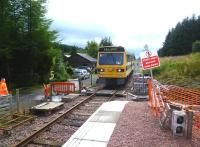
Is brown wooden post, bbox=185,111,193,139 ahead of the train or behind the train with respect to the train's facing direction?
ahead

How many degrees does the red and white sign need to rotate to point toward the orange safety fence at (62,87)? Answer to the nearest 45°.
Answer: approximately 135° to its right

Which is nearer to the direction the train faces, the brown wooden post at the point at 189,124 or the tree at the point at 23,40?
the brown wooden post

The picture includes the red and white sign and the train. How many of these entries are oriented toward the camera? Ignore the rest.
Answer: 2

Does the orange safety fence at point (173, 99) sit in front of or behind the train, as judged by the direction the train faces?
in front

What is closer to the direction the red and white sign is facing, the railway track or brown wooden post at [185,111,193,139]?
the brown wooden post

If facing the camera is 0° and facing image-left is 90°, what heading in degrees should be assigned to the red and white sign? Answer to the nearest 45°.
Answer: approximately 0°

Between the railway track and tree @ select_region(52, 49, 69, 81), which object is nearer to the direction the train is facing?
the railway track
